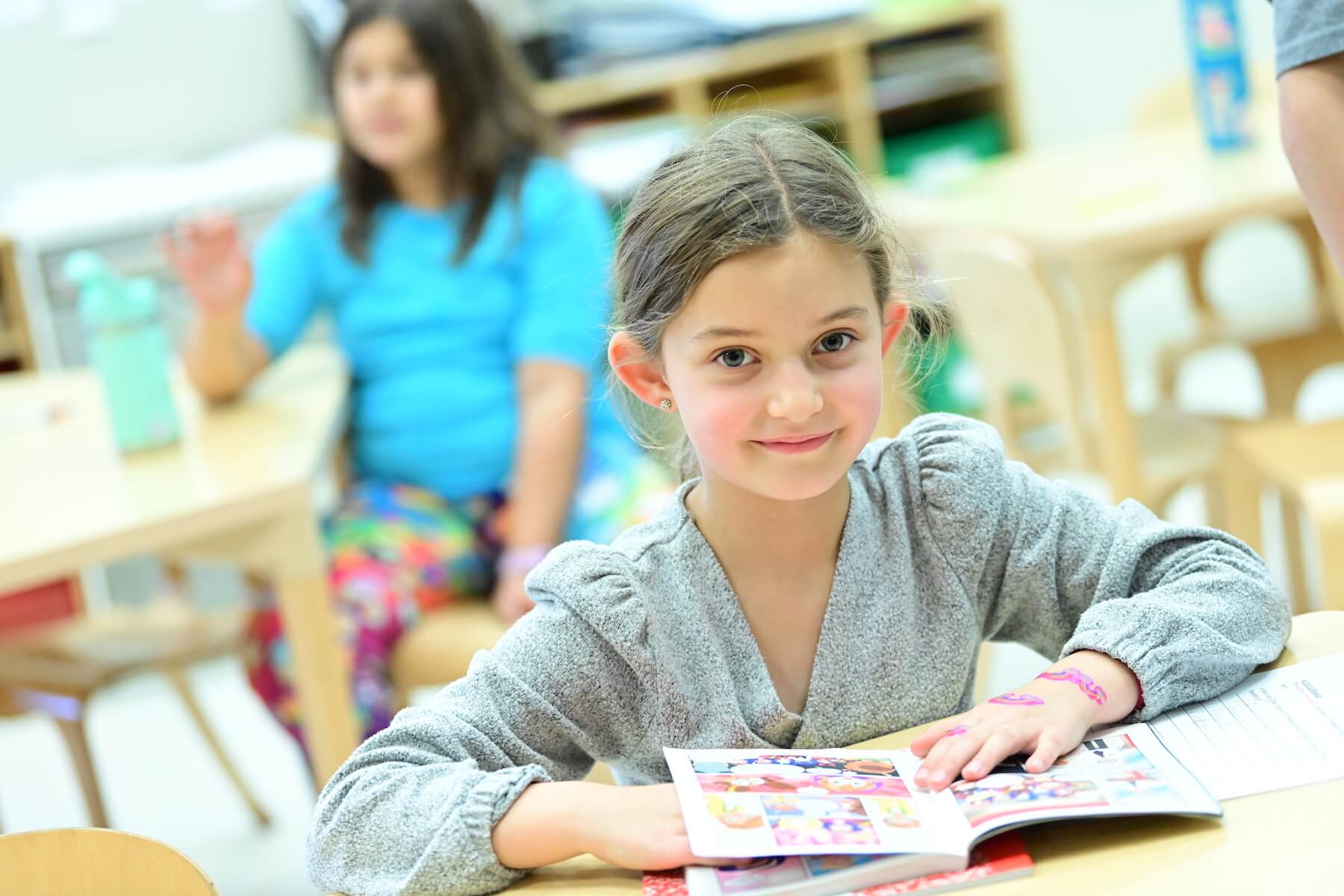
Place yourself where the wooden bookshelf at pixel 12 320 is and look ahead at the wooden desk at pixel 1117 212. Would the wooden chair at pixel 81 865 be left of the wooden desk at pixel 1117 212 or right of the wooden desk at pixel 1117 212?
right

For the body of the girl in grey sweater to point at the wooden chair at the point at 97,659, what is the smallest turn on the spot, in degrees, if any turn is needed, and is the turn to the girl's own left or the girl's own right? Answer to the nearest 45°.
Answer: approximately 135° to the girl's own right

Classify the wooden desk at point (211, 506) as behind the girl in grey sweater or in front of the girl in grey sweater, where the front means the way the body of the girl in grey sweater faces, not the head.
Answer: behind

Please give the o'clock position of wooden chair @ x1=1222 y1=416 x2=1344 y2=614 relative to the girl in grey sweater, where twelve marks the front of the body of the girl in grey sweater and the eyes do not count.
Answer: The wooden chair is roughly at 7 o'clock from the girl in grey sweater.

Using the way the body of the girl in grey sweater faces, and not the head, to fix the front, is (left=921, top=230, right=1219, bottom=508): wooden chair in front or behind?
behind

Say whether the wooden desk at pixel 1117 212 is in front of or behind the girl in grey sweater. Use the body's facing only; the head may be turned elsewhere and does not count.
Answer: behind

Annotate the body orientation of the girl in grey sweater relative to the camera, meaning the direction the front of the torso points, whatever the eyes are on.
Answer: toward the camera
